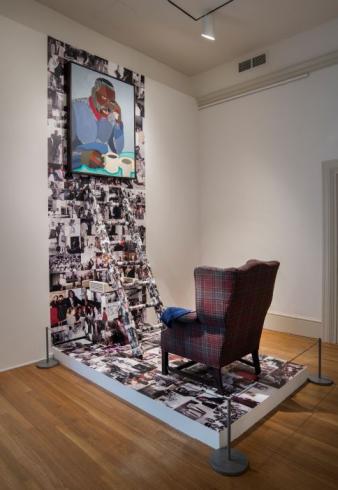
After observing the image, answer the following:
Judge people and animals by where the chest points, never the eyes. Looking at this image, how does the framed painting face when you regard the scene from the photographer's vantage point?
facing the viewer and to the right of the viewer

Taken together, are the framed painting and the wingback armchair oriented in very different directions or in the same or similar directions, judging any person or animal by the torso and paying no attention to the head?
very different directions

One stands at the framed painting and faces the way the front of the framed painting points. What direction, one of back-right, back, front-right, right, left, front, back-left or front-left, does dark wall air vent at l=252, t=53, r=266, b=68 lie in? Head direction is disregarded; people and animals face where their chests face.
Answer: front-left
